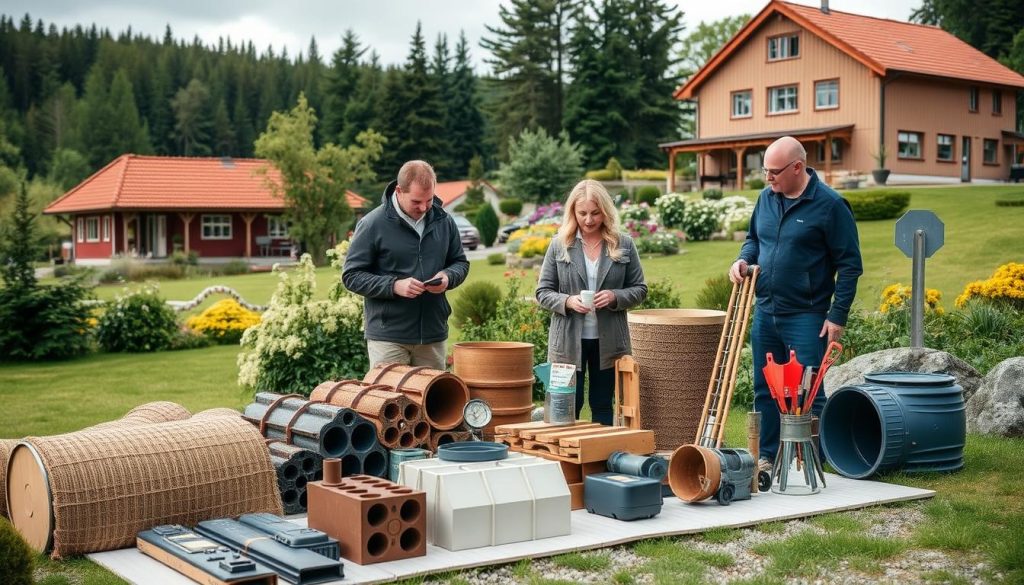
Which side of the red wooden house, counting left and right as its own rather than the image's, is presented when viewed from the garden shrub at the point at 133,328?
front

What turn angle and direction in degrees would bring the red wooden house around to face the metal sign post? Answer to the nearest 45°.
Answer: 0° — it already faces it

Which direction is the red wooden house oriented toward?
toward the camera

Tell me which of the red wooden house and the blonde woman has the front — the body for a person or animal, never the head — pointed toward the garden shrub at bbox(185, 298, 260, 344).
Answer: the red wooden house

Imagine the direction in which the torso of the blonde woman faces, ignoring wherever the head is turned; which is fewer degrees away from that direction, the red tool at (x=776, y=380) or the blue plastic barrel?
the red tool

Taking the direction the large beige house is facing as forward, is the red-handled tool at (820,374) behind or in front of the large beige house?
in front

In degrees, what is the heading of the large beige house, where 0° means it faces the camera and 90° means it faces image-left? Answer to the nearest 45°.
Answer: approximately 45°

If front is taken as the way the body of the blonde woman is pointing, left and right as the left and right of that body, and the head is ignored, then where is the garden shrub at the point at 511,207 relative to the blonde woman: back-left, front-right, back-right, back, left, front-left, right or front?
back

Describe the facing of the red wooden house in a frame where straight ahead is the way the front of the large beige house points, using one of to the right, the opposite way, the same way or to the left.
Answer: to the left

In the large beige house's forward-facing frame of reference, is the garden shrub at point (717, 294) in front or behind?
in front

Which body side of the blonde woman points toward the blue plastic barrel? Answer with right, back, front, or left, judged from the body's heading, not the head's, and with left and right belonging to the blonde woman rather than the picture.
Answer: left

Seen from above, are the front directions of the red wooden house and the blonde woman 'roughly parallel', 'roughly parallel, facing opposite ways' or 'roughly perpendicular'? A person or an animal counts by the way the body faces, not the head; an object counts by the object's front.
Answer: roughly parallel

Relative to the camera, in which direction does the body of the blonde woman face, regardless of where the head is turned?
toward the camera

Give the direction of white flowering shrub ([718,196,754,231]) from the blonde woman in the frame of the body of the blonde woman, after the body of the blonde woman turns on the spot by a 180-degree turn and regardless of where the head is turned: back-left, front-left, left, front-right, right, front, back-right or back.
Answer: front
